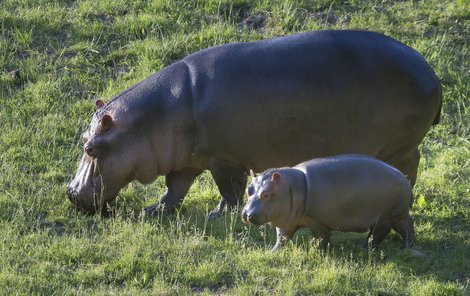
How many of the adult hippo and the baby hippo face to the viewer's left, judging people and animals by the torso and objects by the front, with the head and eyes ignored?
2

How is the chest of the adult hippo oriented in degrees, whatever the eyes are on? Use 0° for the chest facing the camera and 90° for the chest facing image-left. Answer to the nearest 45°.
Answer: approximately 90°

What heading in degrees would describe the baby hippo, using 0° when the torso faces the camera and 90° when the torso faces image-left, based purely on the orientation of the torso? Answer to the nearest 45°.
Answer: approximately 90°

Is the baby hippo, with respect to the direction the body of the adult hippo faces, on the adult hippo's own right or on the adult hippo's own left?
on the adult hippo's own left

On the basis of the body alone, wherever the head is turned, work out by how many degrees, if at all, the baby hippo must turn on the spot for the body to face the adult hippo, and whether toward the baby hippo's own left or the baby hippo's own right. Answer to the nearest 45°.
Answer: approximately 45° to the baby hippo's own right
